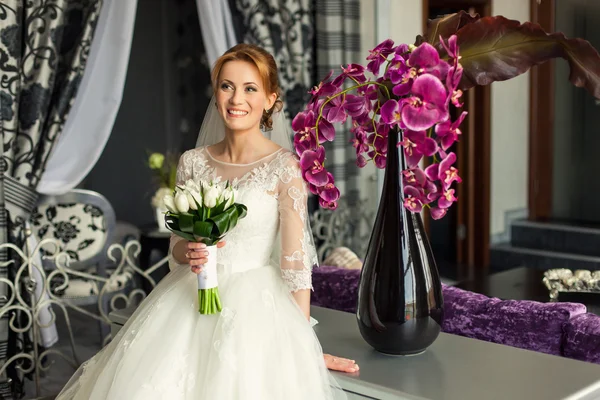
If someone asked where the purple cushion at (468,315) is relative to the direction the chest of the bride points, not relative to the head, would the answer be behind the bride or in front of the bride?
behind

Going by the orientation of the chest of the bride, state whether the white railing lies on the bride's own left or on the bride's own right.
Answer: on the bride's own right

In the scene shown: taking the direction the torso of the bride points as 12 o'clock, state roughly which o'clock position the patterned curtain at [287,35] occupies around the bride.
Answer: The patterned curtain is roughly at 5 o'clock from the bride.

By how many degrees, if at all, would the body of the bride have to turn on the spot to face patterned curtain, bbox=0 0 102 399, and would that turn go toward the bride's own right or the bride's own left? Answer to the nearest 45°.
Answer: approximately 90° to the bride's own right

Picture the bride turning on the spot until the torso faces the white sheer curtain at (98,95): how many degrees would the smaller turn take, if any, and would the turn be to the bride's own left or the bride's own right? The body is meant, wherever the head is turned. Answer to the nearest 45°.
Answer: approximately 135° to the bride's own right

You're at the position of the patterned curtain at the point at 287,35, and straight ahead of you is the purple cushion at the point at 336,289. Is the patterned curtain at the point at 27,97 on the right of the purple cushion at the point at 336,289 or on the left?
right

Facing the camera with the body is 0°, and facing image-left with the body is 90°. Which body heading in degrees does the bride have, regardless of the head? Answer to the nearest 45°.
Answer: approximately 45°

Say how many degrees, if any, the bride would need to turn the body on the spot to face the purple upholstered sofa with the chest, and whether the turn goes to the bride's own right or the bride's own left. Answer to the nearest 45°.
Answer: approximately 135° to the bride's own left

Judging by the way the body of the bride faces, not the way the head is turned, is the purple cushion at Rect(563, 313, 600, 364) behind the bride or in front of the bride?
behind

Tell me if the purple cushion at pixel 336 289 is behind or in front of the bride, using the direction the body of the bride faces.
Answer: behind
